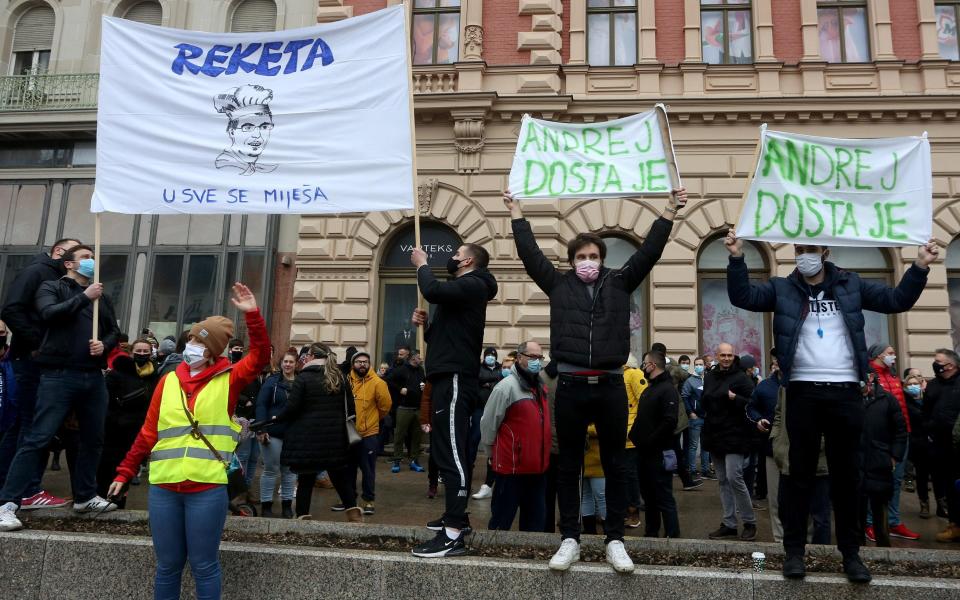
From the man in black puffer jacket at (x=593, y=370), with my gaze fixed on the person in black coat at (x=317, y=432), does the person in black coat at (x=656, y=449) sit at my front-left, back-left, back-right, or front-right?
front-right

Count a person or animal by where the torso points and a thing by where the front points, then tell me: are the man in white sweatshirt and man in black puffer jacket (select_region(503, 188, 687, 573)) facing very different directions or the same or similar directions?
same or similar directions

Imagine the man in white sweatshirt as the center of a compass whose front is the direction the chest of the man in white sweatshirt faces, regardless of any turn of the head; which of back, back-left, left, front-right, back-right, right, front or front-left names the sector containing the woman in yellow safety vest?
front-right

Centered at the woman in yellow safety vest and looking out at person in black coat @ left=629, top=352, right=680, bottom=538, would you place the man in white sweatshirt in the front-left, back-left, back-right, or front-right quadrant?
front-right

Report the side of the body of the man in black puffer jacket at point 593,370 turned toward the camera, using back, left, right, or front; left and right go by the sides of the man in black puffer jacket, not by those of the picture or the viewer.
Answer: front

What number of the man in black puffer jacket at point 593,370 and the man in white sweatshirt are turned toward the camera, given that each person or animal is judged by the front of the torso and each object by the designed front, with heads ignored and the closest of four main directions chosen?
2

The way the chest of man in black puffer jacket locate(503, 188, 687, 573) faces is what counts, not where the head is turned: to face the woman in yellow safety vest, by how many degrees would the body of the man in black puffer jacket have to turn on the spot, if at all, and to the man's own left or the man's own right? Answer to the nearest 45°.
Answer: approximately 45° to the man's own right

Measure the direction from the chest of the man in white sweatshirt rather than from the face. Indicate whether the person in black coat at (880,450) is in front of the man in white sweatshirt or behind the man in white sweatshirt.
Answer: behind

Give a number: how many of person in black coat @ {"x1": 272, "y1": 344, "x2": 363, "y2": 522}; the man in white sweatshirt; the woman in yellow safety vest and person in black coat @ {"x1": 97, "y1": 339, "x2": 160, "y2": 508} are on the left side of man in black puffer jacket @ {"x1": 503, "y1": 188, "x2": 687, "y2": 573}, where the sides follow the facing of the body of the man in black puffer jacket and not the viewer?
1

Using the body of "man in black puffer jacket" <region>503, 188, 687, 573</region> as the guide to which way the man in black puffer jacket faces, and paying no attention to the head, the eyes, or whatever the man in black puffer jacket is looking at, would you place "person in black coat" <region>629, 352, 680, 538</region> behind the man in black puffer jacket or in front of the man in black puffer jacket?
behind

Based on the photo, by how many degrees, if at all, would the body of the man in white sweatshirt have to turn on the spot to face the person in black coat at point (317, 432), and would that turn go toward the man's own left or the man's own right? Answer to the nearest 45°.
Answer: approximately 90° to the man's own right

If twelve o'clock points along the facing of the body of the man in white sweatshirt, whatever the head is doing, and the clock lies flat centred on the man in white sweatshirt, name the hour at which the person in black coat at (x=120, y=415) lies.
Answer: The person in black coat is roughly at 3 o'clock from the man in white sweatshirt.

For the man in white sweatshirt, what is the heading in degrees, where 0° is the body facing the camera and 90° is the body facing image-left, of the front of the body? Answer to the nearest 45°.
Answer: approximately 0°

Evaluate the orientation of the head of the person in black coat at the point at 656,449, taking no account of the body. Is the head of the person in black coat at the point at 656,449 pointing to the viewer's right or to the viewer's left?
to the viewer's left
